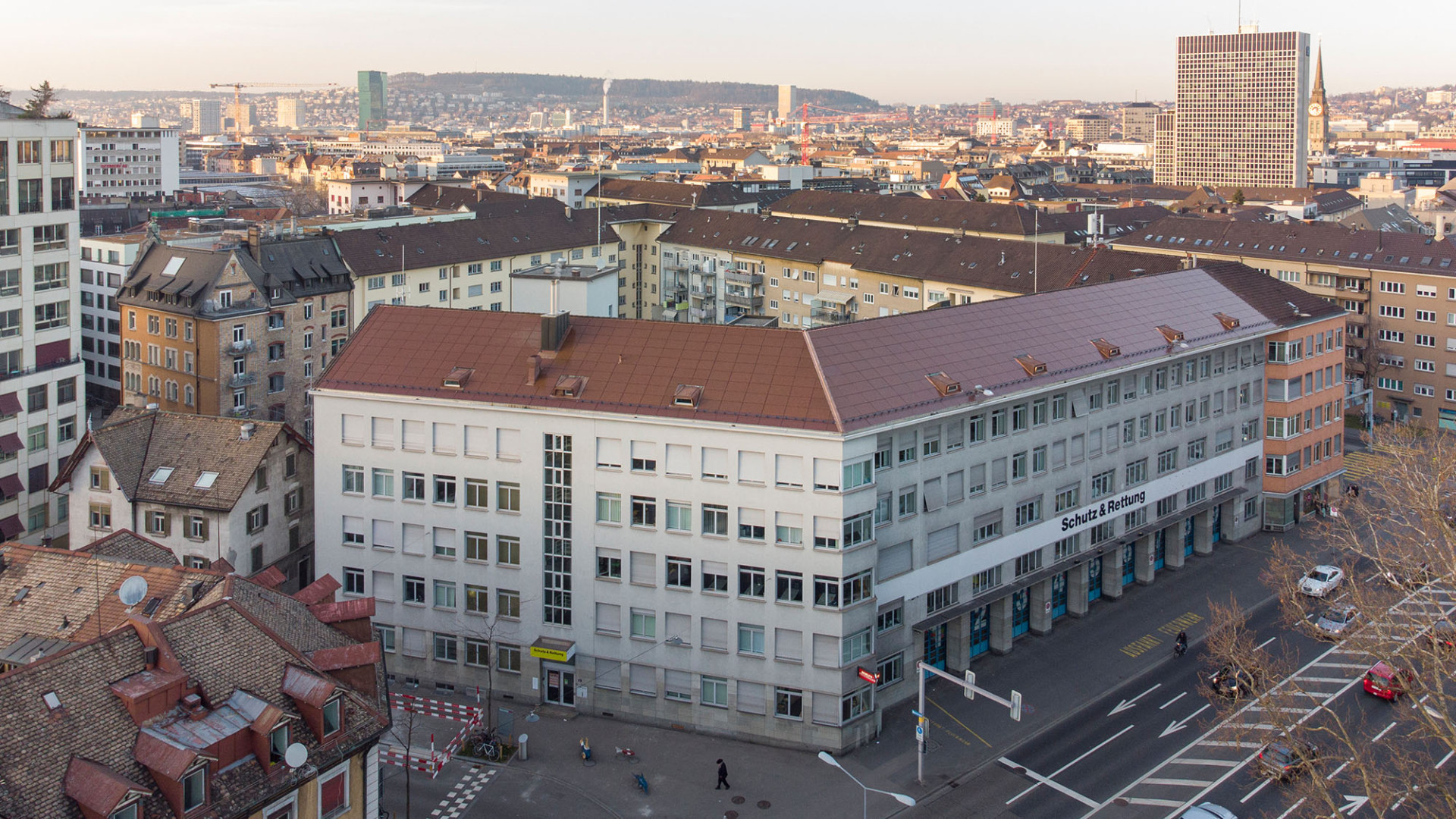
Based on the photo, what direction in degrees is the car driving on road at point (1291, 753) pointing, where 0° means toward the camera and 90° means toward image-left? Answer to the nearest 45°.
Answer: approximately 225°

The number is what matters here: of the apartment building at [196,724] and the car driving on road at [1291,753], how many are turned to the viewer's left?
0

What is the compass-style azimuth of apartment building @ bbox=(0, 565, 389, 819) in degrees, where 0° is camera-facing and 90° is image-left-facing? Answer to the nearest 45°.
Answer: approximately 315°

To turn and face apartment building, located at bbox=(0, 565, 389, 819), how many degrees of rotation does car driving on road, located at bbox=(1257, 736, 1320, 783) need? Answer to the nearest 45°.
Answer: approximately 180°
